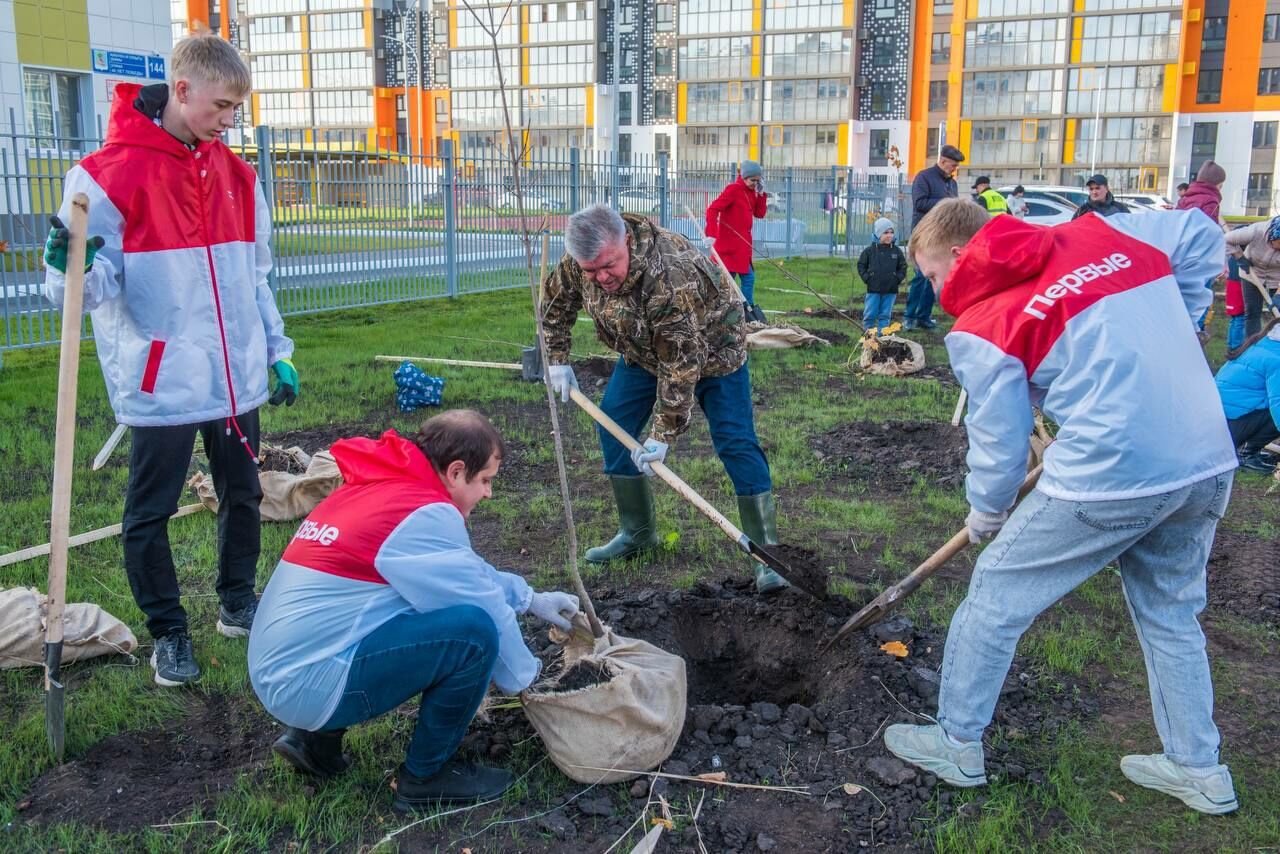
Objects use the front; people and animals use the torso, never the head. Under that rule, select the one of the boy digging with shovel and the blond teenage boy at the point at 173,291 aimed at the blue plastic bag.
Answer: the boy digging with shovel

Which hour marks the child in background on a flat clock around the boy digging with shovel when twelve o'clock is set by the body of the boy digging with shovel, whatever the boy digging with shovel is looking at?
The child in background is roughly at 1 o'clock from the boy digging with shovel.

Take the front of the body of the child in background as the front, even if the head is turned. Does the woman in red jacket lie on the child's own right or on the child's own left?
on the child's own right

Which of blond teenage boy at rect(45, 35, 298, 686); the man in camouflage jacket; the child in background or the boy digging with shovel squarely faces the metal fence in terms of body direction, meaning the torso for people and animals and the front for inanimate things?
the boy digging with shovel

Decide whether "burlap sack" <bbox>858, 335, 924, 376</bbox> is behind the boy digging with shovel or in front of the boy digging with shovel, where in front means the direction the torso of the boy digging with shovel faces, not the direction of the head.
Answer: in front

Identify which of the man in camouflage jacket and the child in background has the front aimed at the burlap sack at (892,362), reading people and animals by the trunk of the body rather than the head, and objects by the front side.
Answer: the child in background

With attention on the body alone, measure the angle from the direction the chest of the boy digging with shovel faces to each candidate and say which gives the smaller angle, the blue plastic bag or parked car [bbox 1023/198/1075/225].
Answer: the blue plastic bag

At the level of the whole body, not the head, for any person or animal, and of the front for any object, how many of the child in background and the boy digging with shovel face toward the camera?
1

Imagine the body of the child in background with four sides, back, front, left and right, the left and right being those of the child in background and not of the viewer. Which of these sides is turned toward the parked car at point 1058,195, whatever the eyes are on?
back

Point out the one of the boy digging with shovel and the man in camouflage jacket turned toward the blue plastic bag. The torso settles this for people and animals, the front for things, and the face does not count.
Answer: the boy digging with shovel

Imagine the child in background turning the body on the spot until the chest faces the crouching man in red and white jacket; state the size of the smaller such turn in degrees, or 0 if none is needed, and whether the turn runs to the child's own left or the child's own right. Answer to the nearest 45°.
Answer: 0° — they already face them

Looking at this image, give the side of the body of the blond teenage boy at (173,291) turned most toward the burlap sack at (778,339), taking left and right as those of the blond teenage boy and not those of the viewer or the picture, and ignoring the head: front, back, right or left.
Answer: left

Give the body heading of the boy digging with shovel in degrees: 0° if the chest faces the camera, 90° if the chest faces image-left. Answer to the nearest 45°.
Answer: approximately 135°

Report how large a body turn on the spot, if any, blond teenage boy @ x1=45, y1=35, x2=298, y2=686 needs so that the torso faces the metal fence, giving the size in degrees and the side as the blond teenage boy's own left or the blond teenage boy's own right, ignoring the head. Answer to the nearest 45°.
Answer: approximately 135° to the blond teenage boy's own left

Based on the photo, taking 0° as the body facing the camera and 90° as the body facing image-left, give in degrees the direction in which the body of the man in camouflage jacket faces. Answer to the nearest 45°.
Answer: approximately 45°
